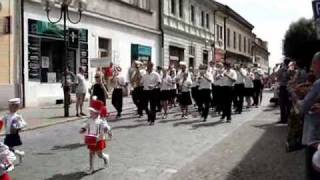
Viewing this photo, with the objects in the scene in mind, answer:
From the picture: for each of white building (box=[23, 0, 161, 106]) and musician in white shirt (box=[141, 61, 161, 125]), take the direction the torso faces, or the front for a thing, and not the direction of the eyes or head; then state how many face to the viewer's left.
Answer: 0

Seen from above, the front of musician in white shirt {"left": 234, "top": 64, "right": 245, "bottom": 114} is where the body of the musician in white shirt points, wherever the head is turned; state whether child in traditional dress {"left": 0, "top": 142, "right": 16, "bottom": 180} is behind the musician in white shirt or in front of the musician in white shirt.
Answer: in front

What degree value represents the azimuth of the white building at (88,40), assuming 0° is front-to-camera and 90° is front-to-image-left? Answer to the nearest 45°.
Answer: approximately 315°

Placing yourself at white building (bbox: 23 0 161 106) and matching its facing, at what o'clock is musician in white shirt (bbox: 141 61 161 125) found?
The musician in white shirt is roughly at 1 o'clock from the white building.

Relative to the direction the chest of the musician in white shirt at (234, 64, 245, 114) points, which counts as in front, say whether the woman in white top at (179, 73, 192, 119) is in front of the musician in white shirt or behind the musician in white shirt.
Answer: in front

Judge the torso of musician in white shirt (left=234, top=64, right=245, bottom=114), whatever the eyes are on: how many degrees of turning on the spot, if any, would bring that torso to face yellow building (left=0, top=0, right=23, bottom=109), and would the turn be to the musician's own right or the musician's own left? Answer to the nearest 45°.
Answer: approximately 45° to the musician's own right

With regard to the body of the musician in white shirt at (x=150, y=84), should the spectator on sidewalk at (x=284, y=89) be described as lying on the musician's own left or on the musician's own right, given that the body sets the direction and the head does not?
on the musician's own left

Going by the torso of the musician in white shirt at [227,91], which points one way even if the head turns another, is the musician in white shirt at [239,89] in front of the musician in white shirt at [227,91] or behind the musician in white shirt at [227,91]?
behind

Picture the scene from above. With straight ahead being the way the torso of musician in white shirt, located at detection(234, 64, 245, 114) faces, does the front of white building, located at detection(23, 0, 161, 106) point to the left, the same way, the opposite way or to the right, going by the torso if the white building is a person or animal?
to the left

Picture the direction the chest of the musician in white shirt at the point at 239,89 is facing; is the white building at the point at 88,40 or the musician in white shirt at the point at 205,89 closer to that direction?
the musician in white shirt

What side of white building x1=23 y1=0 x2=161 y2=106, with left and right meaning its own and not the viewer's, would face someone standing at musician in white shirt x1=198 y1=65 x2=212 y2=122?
front

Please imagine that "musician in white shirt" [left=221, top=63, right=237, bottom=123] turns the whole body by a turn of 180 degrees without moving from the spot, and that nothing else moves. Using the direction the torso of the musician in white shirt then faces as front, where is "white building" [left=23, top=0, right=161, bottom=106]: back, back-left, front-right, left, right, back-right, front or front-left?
left

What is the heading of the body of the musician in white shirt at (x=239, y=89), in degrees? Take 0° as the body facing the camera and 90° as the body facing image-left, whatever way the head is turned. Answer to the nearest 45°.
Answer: approximately 45°
